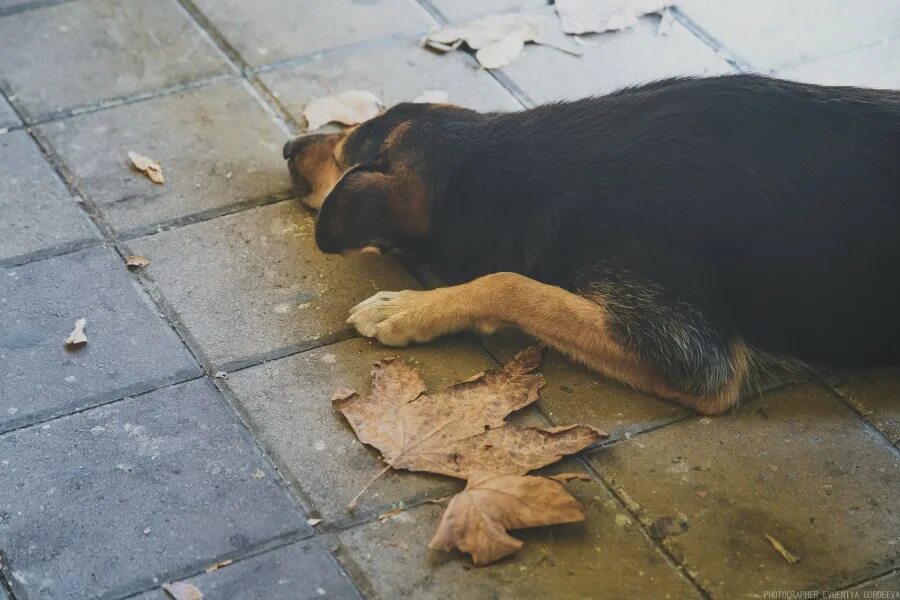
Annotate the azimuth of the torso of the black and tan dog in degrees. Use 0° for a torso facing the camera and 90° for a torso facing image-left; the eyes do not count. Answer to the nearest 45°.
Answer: approximately 90°

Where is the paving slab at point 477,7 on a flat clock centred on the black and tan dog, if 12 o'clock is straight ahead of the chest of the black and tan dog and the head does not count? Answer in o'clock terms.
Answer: The paving slab is roughly at 2 o'clock from the black and tan dog.

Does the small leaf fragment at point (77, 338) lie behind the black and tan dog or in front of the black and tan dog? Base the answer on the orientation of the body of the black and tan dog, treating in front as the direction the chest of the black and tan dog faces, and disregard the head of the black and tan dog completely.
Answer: in front

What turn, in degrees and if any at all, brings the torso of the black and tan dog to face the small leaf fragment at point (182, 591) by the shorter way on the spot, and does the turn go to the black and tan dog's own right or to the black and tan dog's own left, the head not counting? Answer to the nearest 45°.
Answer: approximately 45° to the black and tan dog's own left

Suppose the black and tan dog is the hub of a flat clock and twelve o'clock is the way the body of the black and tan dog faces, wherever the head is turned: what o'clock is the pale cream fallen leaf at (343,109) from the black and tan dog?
The pale cream fallen leaf is roughly at 1 o'clock from the black and tan dog.

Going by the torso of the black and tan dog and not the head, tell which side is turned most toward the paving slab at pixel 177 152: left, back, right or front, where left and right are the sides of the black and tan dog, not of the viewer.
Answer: front

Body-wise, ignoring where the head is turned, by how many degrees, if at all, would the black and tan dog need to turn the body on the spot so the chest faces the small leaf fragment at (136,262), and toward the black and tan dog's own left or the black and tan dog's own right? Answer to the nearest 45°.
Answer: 0° — it already faces it

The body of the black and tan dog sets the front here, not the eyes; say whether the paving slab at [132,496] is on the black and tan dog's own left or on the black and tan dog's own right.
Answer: on the black and tan dog's own left

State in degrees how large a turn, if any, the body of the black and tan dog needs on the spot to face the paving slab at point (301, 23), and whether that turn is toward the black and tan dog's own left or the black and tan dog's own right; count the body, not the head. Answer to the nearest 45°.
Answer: approximately 45° to the black and tan dog's own right

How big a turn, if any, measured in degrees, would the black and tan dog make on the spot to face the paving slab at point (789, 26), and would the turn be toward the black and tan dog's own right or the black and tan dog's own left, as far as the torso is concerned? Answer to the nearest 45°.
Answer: approximately 90° to the black and tan dog's own right

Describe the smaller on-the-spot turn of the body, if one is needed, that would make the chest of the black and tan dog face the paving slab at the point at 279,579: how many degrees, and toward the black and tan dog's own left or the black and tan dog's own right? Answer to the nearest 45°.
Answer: approximately 90° to the black and tan dog's own left

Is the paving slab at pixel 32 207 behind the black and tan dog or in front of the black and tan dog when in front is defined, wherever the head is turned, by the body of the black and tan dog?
in front
